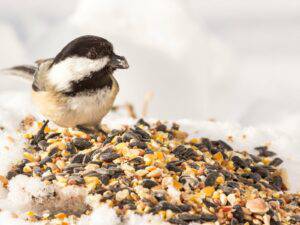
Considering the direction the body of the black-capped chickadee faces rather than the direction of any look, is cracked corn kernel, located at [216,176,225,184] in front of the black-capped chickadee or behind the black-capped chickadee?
in front

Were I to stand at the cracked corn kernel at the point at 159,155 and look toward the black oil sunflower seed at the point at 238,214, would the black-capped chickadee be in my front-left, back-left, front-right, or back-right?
back-right

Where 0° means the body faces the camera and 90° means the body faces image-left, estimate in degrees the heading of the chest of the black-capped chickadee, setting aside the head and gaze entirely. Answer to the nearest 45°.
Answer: approximately 315°
